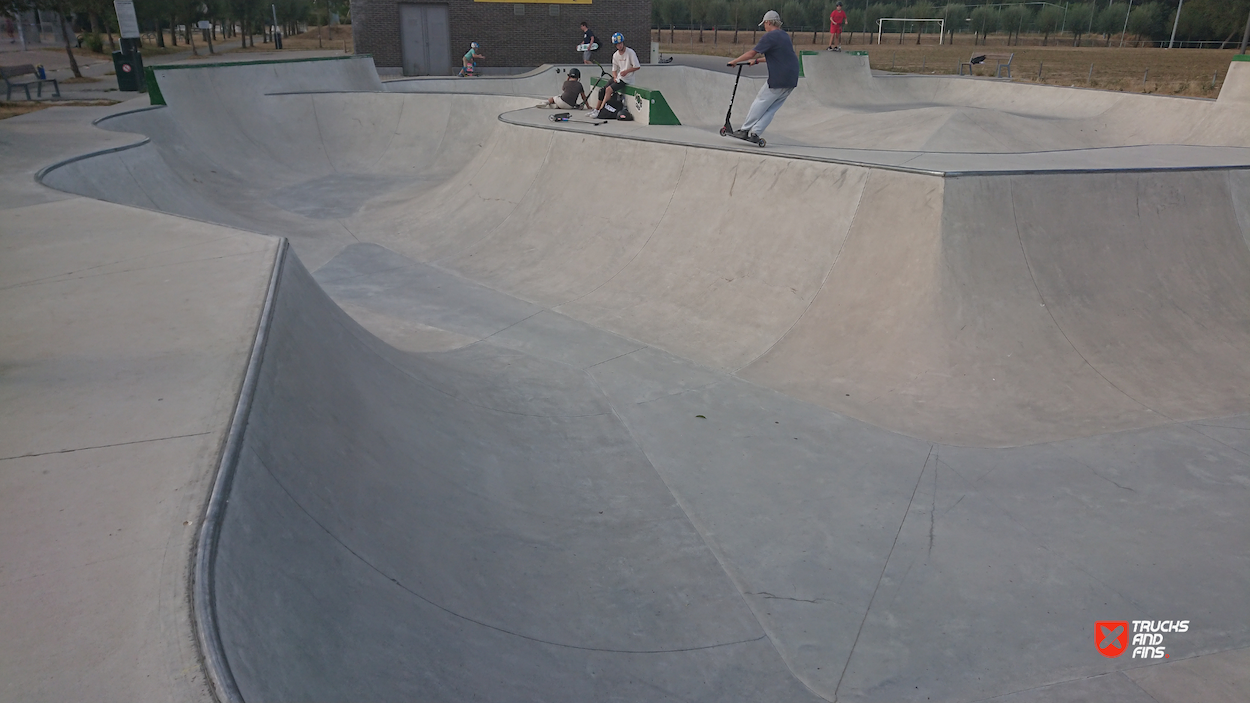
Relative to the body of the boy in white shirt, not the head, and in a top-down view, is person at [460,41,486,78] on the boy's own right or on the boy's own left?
on the boy's own right

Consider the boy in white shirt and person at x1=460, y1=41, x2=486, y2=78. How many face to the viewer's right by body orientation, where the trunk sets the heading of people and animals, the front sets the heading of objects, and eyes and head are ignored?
1

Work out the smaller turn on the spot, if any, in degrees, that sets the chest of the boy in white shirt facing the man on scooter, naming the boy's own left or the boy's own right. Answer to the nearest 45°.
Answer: approximately 45° to the boy's own left

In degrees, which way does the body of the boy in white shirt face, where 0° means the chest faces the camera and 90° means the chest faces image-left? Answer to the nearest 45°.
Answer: approximately 45°

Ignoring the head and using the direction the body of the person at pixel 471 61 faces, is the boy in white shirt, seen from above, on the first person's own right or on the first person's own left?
on the first person's own right

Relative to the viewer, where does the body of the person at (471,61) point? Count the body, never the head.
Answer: to the viewer's right

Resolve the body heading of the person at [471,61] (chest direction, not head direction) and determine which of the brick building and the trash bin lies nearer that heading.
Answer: the brick building

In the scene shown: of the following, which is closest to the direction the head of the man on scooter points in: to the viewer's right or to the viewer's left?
to the viewer's left

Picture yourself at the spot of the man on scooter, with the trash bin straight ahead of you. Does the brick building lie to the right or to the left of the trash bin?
right

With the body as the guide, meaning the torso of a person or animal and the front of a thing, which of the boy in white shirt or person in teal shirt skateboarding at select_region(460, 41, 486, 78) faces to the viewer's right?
the person in teal shirt skateboarding

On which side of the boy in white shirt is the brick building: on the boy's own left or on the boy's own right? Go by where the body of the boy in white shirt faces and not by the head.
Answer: on the boy's own right
